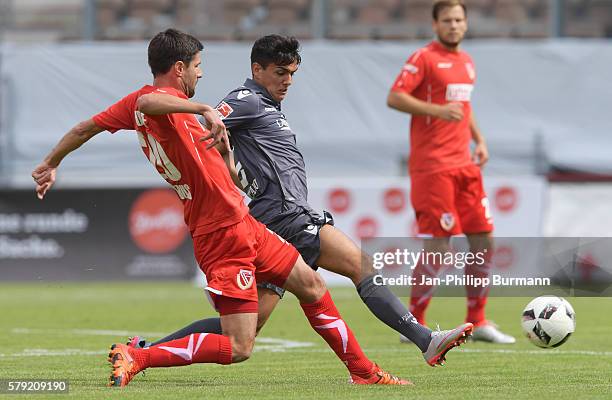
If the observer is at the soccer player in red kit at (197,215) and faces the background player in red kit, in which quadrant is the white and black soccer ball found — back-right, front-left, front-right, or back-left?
front-right

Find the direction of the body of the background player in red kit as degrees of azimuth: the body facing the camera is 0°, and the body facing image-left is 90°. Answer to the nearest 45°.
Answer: approximately 315°

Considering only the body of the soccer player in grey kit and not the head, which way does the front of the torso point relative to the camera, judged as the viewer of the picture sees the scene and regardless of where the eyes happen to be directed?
to the viewer's right

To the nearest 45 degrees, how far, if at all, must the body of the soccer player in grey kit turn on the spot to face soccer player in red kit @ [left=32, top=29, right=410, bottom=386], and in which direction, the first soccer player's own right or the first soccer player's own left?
approximately 135° to the first soccer player's own right

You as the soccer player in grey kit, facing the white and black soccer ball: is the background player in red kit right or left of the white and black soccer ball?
left

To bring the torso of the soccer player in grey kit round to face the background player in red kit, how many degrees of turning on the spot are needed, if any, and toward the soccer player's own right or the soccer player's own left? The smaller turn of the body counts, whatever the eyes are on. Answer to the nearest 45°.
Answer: approximately 45° to the soccer player's own left

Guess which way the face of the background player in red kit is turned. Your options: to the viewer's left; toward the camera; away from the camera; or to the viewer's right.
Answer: toward the camera

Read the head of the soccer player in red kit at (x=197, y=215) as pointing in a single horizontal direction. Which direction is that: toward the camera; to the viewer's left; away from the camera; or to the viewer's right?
to the viewer's right

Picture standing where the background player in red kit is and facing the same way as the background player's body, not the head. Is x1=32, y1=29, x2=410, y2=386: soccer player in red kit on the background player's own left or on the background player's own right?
on the background player's own right

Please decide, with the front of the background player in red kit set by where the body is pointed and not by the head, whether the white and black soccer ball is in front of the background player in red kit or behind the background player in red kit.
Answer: in front

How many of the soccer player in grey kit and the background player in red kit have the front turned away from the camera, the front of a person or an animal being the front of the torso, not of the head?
0
